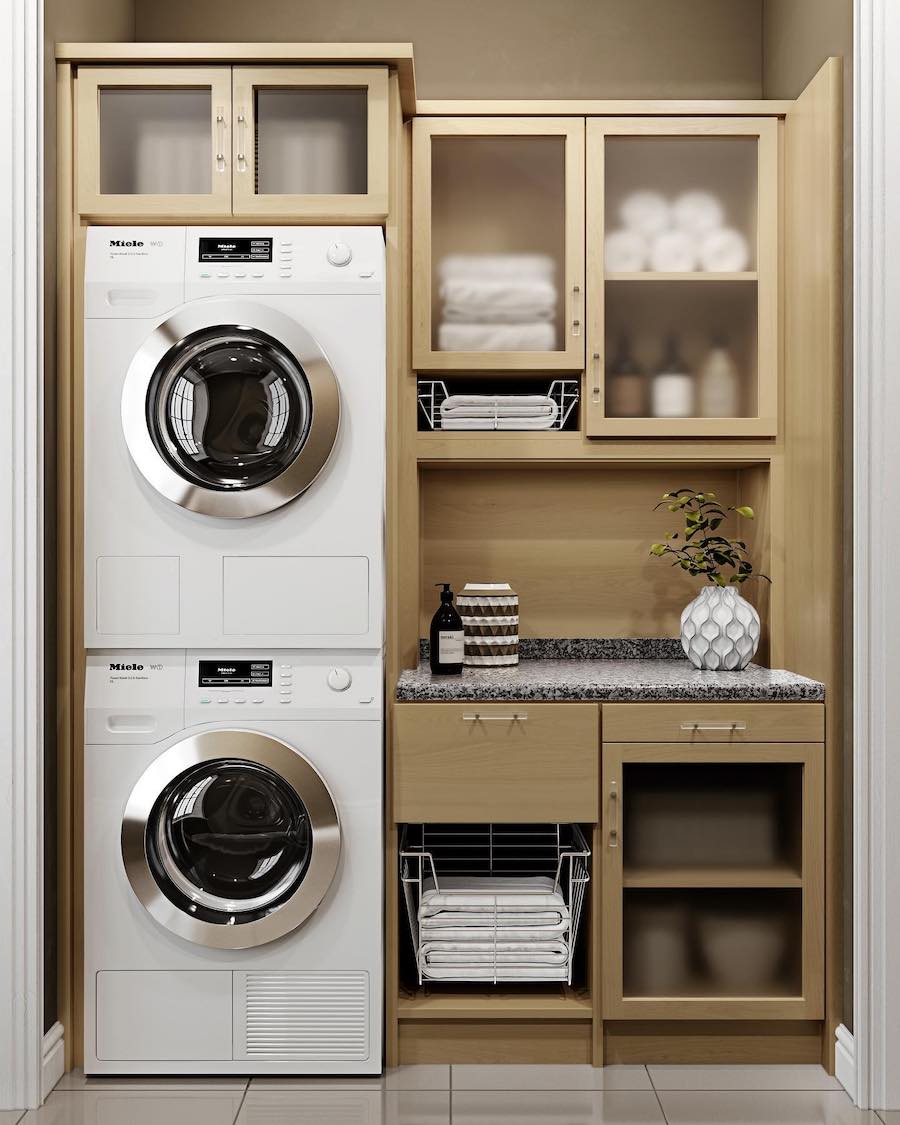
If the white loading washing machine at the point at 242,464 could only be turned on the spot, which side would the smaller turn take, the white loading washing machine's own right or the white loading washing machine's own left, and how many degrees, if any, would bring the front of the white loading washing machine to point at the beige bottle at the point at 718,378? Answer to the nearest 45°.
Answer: approximately 90° to the white loading washing machine's own left

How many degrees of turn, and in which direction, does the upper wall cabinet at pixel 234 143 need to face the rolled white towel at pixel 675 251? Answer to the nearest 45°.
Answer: approximately 90° to its left

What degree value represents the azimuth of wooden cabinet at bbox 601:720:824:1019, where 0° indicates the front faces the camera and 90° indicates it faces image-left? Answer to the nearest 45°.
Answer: approximately 0°

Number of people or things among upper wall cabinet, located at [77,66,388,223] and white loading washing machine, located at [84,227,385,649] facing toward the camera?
2

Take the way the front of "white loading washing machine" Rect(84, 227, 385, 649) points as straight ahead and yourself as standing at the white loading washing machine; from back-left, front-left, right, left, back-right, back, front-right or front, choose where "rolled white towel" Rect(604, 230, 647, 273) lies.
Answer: left

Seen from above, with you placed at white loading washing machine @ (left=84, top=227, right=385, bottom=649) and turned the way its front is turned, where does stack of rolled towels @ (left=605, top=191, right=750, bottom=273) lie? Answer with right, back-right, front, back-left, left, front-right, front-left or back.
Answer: left

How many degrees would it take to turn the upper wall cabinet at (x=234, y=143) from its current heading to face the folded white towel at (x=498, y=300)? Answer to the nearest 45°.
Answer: approximately 90° to its left

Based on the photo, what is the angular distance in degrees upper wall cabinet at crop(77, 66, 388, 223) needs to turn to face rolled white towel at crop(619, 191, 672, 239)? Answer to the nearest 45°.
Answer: approximately 90° to its left

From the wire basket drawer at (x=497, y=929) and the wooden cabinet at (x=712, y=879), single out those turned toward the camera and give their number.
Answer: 2
